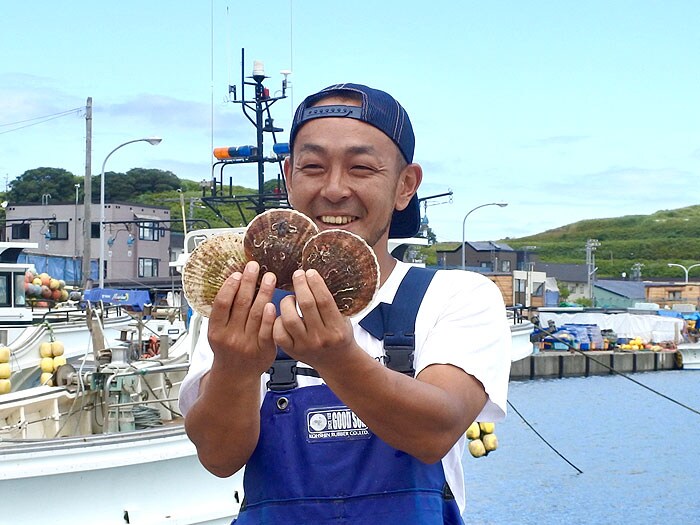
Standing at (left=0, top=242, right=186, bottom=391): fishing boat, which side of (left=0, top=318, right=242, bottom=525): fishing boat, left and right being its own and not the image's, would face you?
left

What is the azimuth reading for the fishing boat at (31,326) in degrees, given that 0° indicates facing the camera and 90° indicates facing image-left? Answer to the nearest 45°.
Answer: approximately 270°

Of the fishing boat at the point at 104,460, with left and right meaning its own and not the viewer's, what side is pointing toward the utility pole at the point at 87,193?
left

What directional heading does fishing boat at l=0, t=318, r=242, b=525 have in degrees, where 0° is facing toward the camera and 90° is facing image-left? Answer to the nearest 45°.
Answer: approximately 270°

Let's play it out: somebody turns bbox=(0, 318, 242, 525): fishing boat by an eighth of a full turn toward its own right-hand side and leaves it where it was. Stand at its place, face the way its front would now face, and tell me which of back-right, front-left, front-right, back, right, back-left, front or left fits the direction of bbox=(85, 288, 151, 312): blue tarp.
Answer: back-left

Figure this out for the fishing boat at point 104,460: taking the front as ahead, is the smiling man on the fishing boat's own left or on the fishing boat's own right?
on the fishing boat's own right

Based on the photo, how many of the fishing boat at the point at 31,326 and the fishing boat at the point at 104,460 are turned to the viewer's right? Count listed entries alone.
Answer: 2

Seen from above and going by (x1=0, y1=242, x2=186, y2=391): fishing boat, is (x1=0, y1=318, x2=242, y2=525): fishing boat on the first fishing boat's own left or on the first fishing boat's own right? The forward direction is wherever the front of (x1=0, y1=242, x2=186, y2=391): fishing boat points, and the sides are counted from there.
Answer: on the first fishing boat's own right
